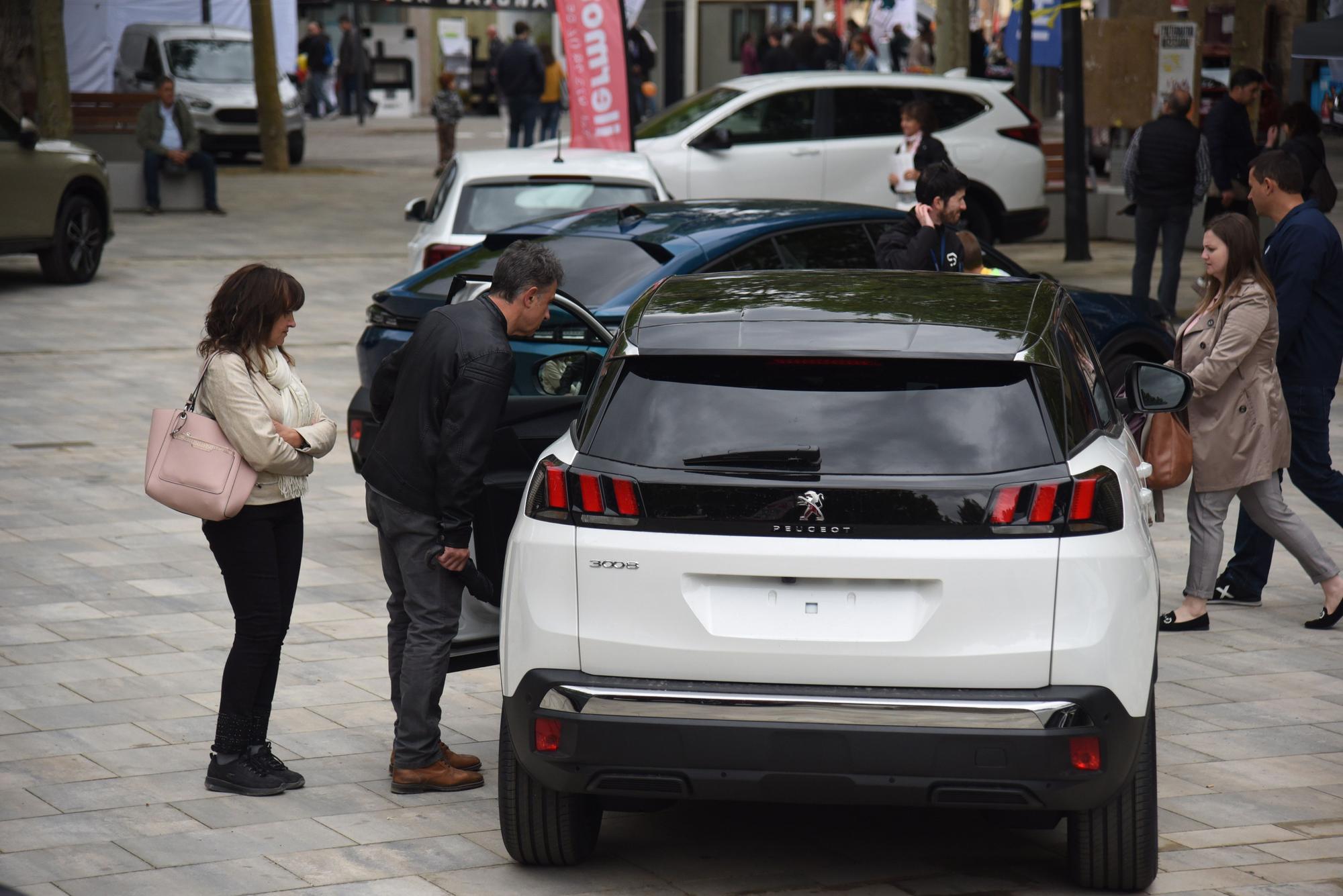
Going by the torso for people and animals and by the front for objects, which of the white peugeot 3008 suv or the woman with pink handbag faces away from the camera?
the white peugeot 3008 suv

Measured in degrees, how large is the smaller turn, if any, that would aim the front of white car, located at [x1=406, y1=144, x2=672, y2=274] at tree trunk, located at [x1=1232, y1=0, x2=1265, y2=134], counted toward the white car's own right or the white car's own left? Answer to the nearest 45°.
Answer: approximately 45° to the white car's own right

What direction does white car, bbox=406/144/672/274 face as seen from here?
away from the camera

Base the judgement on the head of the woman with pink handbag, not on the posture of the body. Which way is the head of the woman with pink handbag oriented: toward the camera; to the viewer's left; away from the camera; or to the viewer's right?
to the viewer's right

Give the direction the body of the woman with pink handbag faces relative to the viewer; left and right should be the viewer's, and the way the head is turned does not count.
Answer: facing to the right of the viewer

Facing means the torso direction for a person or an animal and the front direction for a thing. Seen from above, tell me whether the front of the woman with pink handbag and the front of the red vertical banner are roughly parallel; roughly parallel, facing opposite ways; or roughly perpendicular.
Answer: roughly perpendicular

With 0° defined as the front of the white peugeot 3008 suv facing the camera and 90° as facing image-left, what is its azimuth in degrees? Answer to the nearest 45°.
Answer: approximately 180°

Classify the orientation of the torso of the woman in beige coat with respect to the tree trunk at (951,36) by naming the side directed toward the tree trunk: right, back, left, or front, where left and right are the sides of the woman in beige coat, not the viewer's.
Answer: right

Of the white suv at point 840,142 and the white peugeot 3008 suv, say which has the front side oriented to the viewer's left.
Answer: the white suv

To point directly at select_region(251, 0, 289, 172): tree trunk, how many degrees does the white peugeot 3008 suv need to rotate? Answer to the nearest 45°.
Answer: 0° — it already faces it

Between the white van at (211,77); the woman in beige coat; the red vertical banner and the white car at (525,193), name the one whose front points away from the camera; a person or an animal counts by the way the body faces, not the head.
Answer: the white car at (525,193)

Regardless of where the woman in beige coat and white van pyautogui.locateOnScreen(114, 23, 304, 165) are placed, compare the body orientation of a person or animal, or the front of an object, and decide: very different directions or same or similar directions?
very different directions

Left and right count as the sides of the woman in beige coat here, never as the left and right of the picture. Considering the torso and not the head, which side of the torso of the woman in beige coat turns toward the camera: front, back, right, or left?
left
